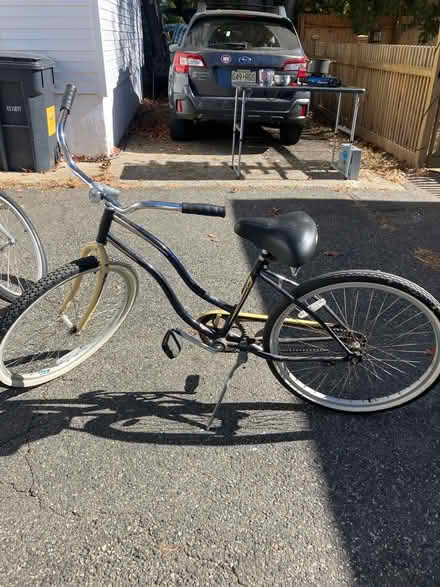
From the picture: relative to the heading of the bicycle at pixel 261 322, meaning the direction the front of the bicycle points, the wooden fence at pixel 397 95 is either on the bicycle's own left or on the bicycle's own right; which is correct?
on the bicycle's own right

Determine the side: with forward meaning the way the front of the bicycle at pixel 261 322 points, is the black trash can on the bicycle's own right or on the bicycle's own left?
on the bicycle's own right

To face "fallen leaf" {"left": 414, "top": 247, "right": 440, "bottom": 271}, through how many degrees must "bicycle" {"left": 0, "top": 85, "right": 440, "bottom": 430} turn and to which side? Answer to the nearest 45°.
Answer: approximately 135° to its right

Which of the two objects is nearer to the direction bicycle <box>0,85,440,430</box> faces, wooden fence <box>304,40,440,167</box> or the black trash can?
the black trash can

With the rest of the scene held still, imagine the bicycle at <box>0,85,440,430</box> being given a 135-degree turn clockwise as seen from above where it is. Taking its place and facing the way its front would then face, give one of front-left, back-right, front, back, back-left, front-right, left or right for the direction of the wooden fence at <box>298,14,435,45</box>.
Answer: front-left

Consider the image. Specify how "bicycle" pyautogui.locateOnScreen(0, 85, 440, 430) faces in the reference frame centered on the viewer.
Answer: facing to the left of the viewer

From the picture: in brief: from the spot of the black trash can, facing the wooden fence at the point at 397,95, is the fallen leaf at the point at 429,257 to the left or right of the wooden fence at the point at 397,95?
right

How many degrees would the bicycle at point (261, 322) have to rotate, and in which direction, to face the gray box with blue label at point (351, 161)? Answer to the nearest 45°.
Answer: approximately 90° to its right
